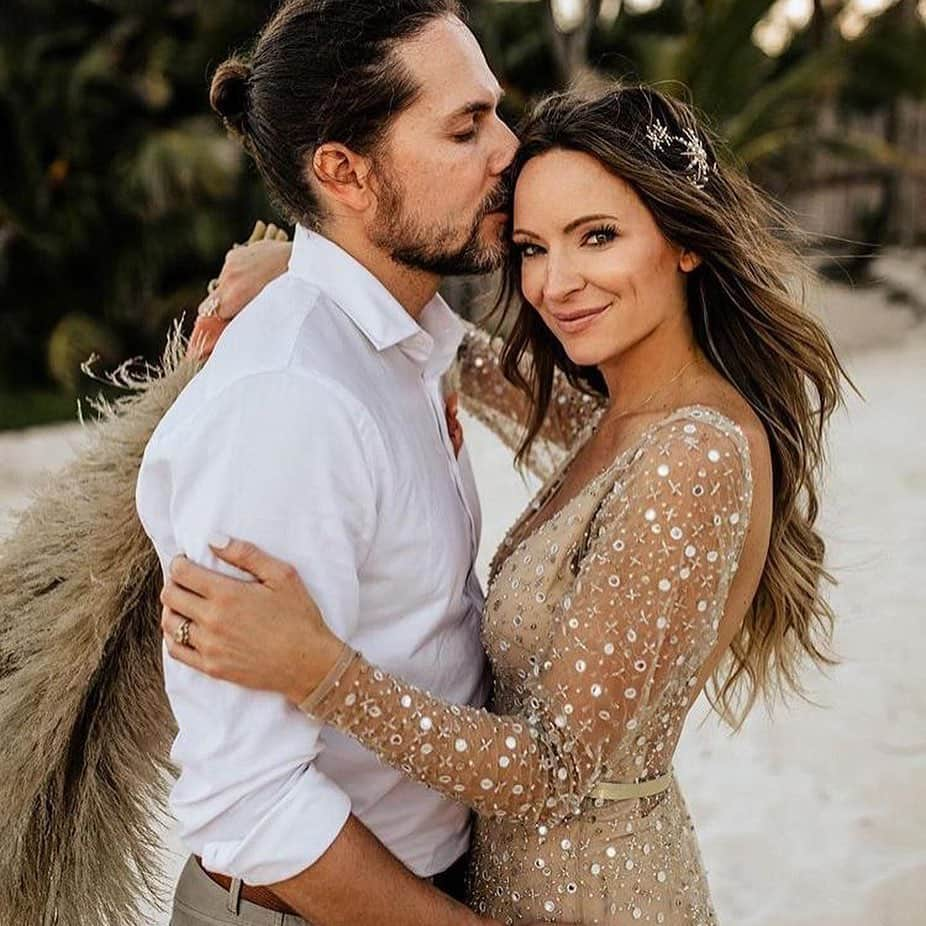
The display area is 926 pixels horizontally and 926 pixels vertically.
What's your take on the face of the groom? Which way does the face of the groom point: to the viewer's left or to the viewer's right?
to the viewer's right

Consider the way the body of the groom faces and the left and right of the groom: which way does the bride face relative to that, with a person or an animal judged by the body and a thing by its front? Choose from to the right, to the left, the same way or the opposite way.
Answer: the opposite way

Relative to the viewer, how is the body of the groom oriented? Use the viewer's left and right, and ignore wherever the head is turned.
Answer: facing to the right of the viewer

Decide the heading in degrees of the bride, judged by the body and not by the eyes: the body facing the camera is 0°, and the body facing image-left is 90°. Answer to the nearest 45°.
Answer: approximately 90°
